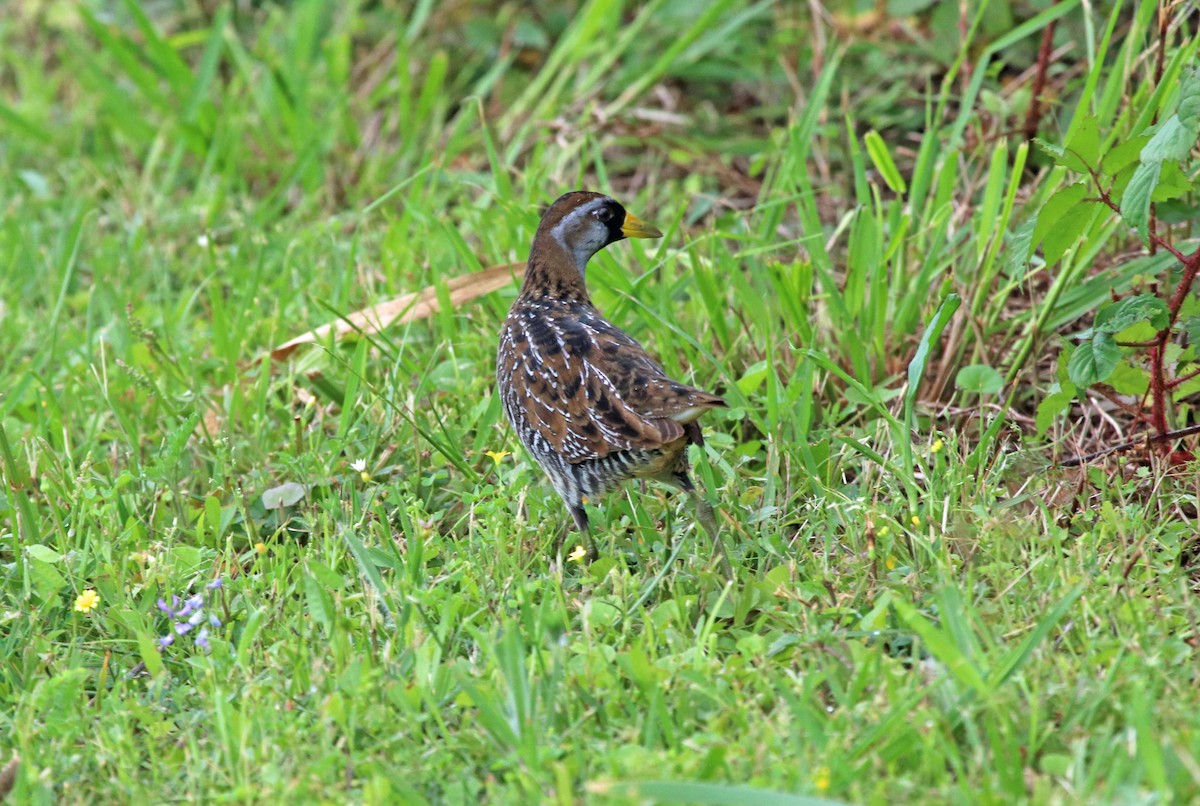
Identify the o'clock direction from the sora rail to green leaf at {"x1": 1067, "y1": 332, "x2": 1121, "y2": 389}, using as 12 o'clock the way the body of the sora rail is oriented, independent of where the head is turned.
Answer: The green leaf is roughly at 5 o'clock from the sora rail.

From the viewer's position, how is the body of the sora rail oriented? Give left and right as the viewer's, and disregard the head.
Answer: facing away from the viewer and to the left of the viewer

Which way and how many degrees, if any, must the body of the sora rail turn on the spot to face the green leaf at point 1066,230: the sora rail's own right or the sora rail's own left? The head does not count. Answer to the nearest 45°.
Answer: approximately 135° to the sora rail's own right

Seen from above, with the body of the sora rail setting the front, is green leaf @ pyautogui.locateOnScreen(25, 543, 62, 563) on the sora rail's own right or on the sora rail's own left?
on the sora rail's own left
